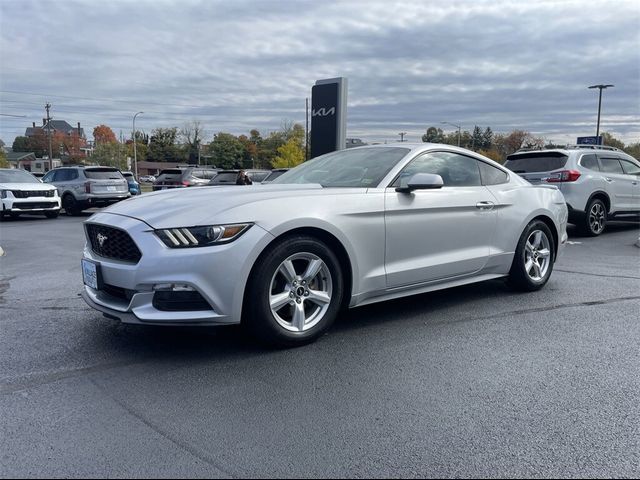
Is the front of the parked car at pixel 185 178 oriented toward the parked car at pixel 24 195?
no

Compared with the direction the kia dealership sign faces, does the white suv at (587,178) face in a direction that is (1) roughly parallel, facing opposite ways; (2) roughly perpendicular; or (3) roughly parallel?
roughly parallel, facing opposite ways

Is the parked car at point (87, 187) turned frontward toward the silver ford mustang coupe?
no

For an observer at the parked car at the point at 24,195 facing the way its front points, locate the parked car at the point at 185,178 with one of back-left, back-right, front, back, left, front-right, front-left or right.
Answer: left

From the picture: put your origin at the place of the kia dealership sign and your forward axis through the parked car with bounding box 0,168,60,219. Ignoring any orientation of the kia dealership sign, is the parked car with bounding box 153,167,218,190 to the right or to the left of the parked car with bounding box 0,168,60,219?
right

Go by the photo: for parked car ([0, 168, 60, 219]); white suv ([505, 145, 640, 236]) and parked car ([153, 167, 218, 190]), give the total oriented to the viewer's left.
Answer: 0

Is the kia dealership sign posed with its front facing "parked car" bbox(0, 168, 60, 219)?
no

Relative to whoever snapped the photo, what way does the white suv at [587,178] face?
facing away from the viewer and to the right of the viewer

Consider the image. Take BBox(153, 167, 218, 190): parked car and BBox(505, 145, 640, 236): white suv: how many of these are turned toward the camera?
0

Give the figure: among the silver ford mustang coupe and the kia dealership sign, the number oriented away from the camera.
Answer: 0

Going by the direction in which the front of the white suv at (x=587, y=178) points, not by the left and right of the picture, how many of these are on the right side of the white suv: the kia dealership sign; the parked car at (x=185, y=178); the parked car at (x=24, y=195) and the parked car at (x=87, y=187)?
0

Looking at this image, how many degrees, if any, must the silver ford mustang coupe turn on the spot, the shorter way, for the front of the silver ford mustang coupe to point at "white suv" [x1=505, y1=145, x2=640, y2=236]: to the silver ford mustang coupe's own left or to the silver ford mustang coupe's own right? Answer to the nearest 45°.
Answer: approximately 180°

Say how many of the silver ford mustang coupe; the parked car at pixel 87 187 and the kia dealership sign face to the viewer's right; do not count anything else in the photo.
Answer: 0

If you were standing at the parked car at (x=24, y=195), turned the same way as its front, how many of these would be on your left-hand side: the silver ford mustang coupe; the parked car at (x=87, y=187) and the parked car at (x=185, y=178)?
2
